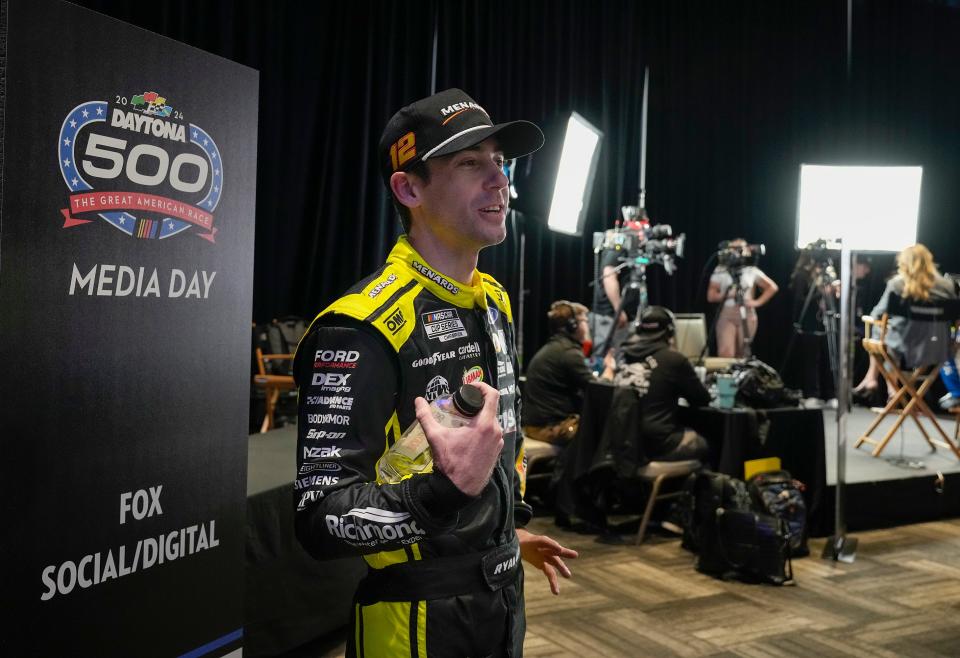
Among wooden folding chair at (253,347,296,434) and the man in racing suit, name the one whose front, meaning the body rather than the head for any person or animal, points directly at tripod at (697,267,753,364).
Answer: the wooden folding chair

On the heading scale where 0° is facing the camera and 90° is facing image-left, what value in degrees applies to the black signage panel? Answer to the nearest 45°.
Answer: approximately 315°

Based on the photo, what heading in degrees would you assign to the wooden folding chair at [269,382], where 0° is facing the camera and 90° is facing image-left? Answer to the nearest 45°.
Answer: approximately 270°

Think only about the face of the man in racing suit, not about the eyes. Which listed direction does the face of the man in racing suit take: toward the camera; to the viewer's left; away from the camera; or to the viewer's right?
to the viewer's right

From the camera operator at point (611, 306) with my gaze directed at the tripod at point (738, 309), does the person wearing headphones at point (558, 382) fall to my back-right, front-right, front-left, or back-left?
back-right

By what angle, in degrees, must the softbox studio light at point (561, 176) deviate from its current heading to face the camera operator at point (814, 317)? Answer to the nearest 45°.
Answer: approximately 90° to its left
